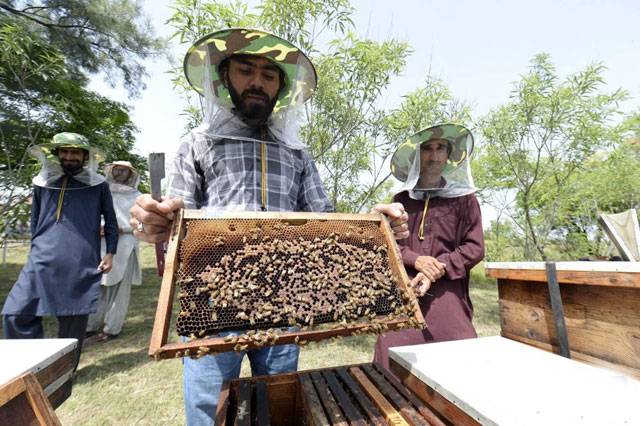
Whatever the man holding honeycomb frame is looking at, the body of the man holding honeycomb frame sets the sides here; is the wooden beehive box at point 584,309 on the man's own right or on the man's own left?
on the man's own left

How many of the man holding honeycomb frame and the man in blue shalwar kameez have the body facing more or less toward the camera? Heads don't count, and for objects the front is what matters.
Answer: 2

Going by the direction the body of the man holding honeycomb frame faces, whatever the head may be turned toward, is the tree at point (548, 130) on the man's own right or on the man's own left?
on the man's own left

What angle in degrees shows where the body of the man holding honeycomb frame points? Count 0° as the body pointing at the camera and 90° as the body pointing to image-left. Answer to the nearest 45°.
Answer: approximately 0°

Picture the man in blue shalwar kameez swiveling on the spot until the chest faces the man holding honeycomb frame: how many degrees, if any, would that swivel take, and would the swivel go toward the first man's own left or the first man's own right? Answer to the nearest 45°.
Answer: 0° — they already face them

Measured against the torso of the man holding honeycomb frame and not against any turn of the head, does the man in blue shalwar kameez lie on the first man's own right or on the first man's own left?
on the first man's own right

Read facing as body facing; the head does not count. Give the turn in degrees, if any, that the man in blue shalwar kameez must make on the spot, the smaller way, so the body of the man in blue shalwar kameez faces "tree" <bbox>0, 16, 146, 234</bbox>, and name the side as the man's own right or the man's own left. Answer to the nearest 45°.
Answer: approximately 180°

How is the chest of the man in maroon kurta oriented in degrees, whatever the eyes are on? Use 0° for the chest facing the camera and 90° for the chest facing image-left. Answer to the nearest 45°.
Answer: approximately 45°
